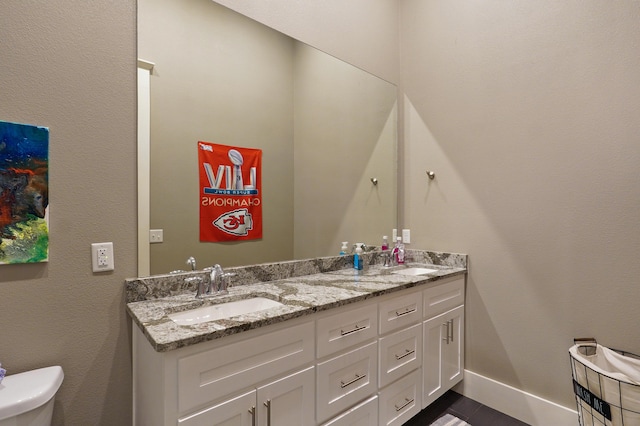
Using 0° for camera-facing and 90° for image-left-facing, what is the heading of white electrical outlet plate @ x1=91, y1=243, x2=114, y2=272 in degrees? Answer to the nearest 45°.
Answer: approximately 0°

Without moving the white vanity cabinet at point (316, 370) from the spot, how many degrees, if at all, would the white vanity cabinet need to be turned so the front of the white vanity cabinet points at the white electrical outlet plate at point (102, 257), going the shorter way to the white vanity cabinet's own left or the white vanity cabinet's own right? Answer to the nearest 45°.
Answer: approximately 135° to the white vanity cabinet's own right

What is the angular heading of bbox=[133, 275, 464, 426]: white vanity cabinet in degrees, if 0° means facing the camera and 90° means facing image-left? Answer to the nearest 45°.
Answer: approximately 315°

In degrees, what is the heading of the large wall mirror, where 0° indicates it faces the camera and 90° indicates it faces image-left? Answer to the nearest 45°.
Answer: approximately 315°

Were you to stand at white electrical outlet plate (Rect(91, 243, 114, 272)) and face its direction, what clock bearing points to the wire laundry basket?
The wire laundry basket is roughly at 10 o'clock from the white electrical outlet plate.

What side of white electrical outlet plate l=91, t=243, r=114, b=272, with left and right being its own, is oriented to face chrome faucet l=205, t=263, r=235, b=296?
left
